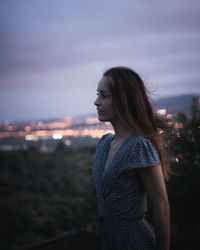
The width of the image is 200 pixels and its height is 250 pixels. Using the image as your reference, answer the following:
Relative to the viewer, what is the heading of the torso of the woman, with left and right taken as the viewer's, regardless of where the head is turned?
facing the viewer and to the left of the viewer

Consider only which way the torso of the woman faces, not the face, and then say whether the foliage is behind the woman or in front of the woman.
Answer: behind

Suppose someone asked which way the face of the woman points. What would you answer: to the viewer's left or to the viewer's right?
to the viewer's left

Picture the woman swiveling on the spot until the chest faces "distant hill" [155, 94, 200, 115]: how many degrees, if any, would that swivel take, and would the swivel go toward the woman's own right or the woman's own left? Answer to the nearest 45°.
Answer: approximately 135° to the woman's own right
